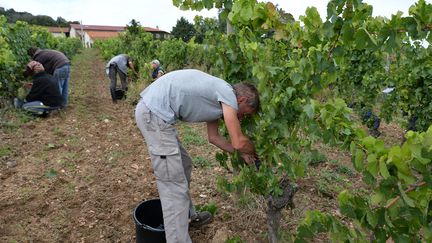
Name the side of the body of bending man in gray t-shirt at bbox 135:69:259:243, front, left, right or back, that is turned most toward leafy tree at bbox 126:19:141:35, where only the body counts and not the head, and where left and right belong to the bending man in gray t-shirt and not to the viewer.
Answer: left

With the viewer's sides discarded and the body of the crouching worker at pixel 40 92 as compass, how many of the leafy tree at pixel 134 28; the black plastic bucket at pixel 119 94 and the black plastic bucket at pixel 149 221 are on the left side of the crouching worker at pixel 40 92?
1

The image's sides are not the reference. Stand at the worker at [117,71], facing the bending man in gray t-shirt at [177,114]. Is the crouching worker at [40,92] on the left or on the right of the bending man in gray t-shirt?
right

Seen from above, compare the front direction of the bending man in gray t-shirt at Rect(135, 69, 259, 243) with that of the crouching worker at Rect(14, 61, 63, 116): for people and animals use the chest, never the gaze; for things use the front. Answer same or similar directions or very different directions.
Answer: very different directions

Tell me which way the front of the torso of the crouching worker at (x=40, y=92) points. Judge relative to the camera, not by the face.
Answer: to the viewer's left

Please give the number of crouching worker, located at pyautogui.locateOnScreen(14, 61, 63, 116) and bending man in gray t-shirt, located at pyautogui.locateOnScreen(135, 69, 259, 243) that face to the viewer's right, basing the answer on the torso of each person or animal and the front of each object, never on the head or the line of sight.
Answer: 1

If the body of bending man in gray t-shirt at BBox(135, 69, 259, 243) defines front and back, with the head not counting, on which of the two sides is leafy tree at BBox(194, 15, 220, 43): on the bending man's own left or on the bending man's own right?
on the bending man's own left

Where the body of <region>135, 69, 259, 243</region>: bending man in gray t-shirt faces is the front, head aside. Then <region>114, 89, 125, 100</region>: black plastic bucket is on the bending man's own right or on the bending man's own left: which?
on the bending man's own left

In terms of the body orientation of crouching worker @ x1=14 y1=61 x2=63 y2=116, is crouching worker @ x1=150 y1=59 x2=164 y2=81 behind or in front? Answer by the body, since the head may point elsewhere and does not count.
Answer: behind

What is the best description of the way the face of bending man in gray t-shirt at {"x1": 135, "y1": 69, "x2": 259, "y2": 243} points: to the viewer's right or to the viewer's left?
to the viewer's right

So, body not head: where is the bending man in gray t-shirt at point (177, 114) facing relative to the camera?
to the viewer's right

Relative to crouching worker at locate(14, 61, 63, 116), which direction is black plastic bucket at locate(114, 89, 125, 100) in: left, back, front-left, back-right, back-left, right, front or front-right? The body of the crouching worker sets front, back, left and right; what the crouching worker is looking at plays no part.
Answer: back-right

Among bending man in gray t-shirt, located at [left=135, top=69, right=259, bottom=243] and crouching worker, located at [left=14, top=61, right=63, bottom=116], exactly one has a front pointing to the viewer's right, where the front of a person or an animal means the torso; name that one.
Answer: the bending man in gray t-shirt
